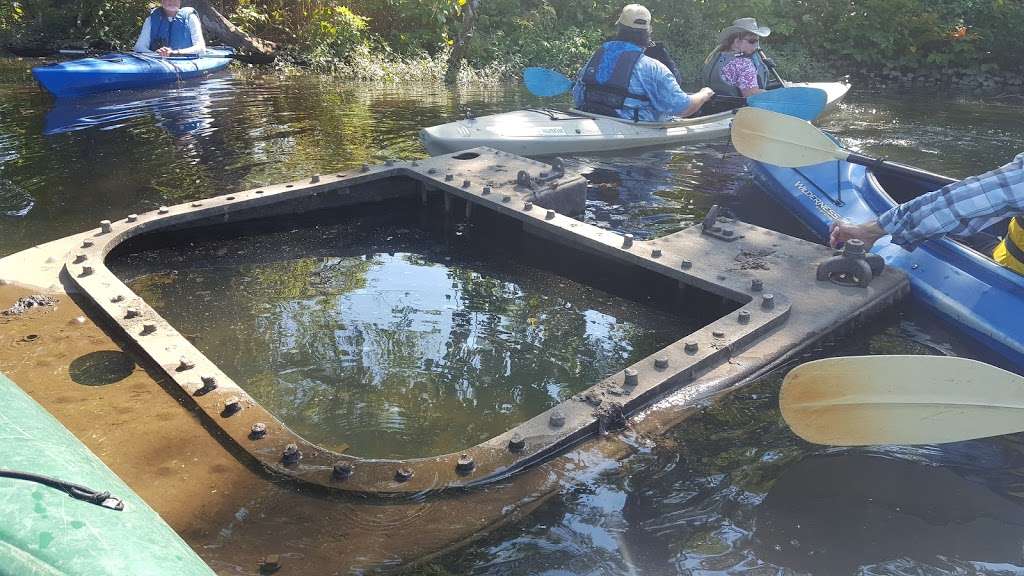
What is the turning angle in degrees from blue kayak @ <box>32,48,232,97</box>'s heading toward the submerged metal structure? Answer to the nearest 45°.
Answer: approximately 45° to its left

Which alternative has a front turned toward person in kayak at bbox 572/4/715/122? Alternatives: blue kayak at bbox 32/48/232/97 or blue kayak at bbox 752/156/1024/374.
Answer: blue kayak at bbox 752/156/1024/374

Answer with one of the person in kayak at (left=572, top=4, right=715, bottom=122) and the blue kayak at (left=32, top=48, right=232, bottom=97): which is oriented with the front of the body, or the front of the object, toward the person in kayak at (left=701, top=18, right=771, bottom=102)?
the person in kayak at (left=572, top=4, right=715, bottom=122)

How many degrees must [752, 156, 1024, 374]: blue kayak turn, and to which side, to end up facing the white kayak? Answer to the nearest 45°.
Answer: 0° — it already faces it

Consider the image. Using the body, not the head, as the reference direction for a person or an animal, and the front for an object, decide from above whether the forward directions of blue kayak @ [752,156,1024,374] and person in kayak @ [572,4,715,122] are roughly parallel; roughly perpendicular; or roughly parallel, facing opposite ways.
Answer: roughly perpendicular

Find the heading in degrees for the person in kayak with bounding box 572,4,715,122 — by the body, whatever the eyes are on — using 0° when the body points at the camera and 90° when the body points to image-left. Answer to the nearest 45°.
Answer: approximately 225°

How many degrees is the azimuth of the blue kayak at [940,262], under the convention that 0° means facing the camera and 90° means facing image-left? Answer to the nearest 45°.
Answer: approximately 135°

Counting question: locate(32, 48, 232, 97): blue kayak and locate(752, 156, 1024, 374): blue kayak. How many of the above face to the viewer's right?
0

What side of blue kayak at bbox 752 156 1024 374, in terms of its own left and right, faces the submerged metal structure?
left

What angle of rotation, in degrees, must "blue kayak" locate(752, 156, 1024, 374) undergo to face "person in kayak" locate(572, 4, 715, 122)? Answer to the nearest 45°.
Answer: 0° — it already faces them
